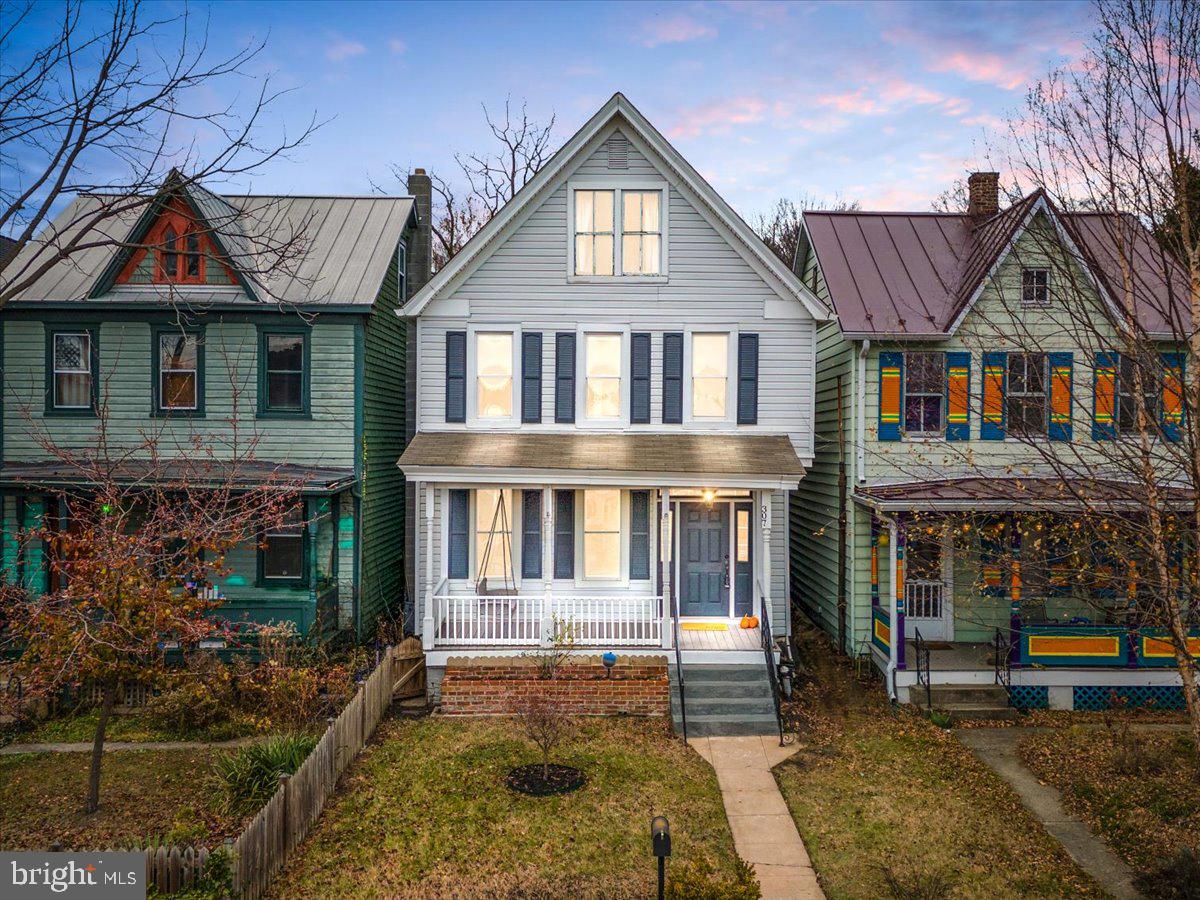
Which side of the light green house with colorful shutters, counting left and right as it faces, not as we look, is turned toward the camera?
front

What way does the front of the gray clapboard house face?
toward the camera

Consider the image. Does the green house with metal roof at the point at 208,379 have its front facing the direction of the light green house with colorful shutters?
no

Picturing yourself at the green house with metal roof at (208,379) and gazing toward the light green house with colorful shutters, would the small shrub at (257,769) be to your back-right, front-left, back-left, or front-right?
front-right

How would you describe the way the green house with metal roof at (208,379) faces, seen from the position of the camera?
facing the viewer

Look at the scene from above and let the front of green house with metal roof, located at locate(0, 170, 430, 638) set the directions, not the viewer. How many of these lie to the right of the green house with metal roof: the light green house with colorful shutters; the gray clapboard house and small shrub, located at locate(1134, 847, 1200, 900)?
0

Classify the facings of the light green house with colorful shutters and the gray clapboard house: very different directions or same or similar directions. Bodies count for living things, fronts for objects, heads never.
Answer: same or similar directions

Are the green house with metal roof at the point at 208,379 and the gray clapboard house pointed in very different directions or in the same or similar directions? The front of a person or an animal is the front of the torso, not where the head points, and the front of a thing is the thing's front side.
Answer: same or similar directions

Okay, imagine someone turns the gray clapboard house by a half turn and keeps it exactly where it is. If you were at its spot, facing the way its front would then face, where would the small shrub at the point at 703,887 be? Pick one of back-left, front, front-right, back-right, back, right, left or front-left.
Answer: back

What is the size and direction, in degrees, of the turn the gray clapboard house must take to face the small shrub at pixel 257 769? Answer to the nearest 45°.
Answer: approximately 45° to its right

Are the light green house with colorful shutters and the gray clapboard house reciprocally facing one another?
no

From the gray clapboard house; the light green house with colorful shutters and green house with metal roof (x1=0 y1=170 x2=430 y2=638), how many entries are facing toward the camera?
3

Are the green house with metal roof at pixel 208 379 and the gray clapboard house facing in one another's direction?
no

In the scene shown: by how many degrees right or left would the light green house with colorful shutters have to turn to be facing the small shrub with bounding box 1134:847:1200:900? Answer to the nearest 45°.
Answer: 0° — it already faces it

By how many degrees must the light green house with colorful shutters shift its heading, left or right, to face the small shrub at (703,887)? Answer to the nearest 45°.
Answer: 0° — it already faces it

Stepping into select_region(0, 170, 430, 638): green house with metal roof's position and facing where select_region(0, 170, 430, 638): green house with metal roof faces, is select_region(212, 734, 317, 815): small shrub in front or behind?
in front

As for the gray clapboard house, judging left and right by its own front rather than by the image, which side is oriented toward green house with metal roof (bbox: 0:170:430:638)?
right
